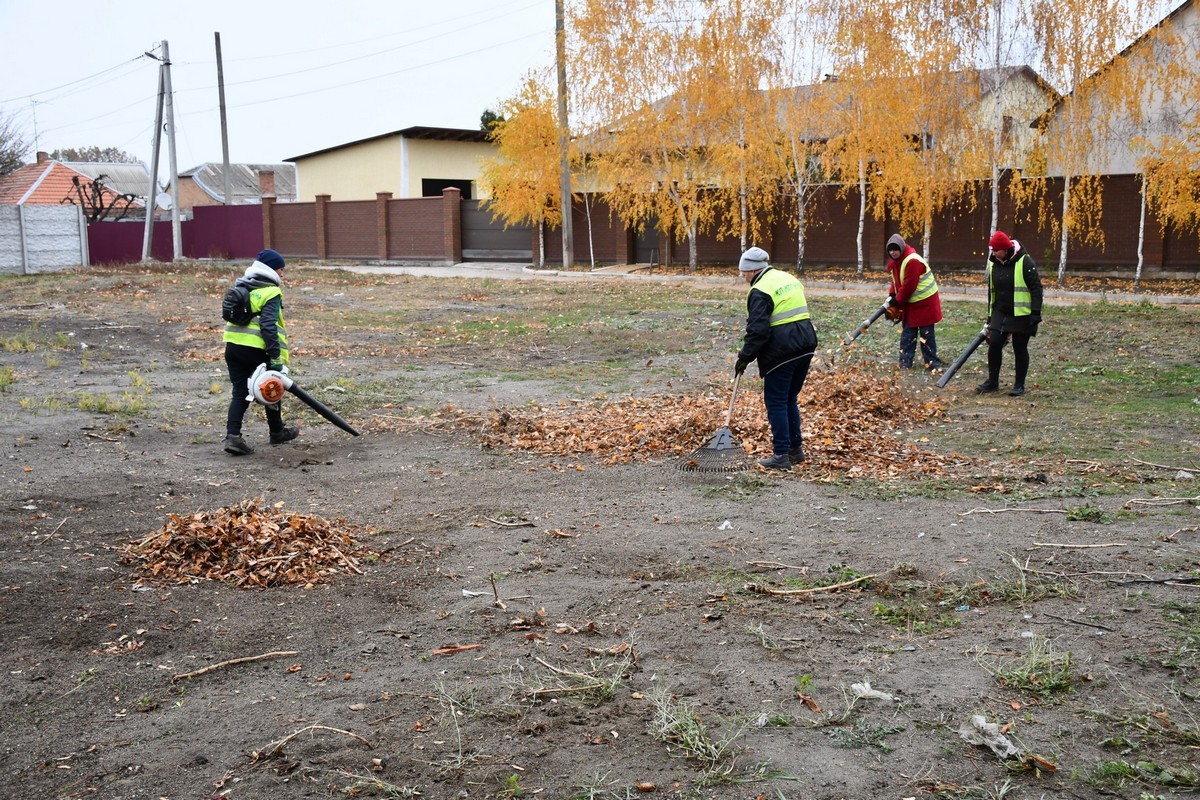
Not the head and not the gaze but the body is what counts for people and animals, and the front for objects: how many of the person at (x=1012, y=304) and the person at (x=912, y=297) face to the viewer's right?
0

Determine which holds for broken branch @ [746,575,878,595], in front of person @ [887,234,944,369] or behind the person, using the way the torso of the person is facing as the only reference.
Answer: in front

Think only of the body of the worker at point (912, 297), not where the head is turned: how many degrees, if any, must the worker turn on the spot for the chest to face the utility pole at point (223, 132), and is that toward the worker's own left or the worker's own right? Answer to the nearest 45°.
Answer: approximately 90° to the worker's own right

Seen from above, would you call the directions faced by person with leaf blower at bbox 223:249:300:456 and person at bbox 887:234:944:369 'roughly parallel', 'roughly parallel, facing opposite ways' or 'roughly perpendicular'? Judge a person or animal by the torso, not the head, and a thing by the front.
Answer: roughly parallel, facing opposite ways

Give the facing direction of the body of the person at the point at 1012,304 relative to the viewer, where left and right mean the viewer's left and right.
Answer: facing the viewer and to the left of the viewer

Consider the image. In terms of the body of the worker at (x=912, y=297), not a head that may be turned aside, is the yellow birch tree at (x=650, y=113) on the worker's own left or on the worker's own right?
on the worker's own right

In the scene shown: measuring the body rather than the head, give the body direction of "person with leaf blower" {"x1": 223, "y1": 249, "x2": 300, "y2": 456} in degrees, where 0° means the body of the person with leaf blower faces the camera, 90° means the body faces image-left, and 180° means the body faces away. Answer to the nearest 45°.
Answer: approximately 270°

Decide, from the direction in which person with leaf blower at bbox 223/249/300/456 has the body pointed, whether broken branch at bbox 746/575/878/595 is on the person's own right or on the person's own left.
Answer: on the person's own right

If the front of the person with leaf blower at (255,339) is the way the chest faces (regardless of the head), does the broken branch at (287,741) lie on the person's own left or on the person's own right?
on the person's own right

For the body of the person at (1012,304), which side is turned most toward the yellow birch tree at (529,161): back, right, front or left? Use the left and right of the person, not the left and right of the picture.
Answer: right

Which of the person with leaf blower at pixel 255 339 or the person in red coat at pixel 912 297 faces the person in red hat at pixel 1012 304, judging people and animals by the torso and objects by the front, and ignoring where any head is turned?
the person with leaf blower

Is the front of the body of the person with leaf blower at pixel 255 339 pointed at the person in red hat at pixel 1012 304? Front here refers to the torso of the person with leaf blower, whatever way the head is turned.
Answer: yes

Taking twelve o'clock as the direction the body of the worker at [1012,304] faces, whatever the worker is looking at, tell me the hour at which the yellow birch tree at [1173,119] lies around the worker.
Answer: The yellow birch tree is roughly at 5 o'clock from the worker.

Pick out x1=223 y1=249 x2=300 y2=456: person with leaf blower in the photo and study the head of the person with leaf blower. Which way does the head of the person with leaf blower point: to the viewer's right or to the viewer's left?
to the viewer's right

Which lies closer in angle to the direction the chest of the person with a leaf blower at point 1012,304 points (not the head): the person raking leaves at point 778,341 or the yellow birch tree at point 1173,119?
the person raking leaves

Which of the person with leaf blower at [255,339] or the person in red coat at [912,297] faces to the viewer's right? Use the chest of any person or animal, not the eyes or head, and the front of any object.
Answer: the person with leaf blower

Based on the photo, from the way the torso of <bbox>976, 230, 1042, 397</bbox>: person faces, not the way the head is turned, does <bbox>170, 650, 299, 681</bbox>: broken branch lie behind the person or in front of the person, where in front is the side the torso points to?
in front
